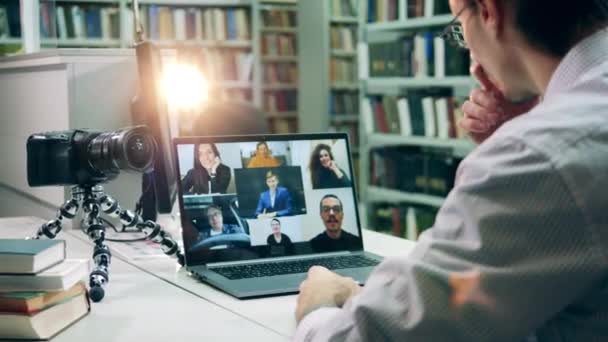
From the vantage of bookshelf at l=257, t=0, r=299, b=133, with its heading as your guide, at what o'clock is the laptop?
The laptop is roughly at 12 o'clock from the bookshelf.

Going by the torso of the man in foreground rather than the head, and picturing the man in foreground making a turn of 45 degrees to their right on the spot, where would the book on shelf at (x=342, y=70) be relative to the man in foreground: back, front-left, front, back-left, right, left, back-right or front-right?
front

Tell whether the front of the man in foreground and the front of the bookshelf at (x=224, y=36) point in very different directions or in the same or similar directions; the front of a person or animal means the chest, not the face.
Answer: very different directions

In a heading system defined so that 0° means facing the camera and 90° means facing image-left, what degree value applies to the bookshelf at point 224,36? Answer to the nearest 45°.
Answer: approximately 0°

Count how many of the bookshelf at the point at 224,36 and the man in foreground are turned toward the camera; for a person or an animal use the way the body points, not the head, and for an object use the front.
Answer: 1

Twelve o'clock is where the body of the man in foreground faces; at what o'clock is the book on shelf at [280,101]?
The book on shelf is roughly at 1 o'clock from the man in foreground.

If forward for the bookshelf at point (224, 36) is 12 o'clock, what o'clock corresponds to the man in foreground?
The man in foreground is roughly at 12 o'clock from the bookshelf.

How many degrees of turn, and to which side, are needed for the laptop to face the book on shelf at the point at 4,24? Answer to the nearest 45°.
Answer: approximately 180°

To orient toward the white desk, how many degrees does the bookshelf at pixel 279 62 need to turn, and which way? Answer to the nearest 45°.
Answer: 0° — it already faces it

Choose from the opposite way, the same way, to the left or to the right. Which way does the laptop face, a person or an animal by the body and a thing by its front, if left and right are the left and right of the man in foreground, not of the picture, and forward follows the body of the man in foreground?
the opposite way

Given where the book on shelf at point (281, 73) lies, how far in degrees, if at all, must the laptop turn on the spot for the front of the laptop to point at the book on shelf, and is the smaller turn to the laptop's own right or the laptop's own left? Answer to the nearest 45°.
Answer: approximately 135° to the laptop's own left

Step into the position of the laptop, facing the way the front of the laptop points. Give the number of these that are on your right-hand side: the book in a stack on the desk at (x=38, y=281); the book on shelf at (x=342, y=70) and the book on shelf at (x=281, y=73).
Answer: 1

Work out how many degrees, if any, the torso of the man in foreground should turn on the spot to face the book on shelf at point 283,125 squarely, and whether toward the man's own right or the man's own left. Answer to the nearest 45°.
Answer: approximately 45° to the man's own right

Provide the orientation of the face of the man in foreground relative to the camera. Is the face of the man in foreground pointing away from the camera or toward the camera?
away from the camera

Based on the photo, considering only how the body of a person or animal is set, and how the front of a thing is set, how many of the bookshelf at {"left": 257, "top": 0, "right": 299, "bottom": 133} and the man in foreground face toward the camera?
1

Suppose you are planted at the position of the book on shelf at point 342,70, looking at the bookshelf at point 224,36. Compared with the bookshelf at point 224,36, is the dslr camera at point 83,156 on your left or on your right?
left

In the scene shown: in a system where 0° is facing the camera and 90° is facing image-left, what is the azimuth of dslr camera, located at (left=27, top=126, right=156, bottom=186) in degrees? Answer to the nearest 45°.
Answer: approximately 315°
